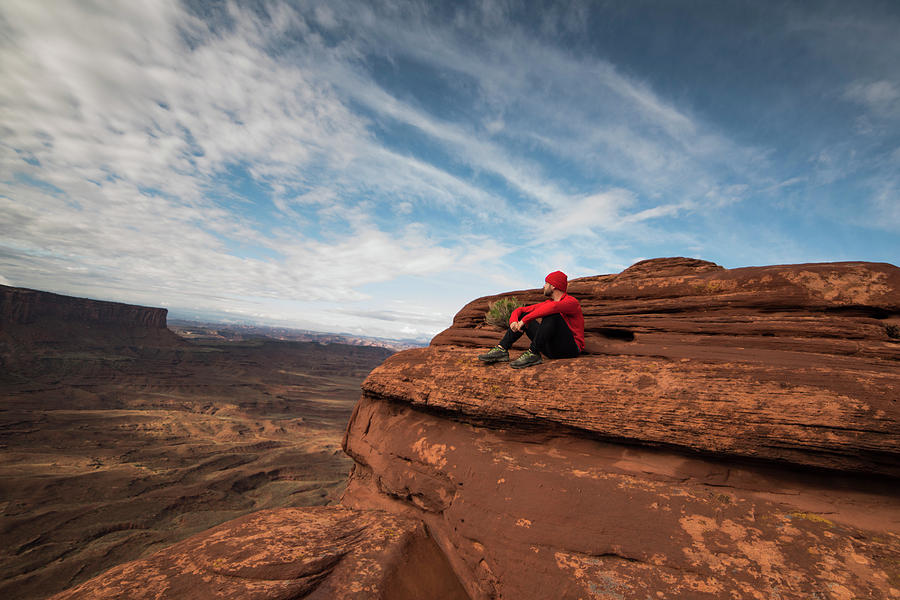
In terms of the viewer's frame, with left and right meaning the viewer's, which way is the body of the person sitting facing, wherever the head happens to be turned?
facing to the left of the viewer

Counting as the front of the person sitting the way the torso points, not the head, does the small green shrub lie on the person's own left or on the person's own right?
on the person's own right

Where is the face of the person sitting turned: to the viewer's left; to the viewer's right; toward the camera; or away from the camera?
to the viewer's left
